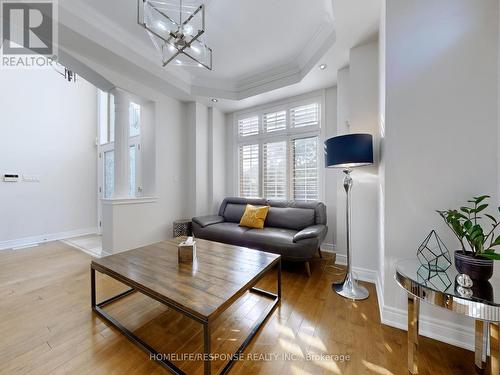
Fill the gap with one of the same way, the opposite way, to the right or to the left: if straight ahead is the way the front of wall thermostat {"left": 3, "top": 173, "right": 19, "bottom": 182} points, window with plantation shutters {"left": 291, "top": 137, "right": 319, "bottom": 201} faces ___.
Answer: to the right

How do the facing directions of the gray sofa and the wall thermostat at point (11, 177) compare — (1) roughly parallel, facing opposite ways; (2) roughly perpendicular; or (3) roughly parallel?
roughly perpendicular

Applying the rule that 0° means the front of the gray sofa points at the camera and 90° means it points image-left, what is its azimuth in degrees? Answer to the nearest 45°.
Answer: approximately 45°

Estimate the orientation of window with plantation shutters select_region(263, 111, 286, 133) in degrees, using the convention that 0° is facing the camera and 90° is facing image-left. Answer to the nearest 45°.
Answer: approximately 45°

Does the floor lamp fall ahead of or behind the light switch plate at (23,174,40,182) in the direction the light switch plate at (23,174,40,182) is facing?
ahead

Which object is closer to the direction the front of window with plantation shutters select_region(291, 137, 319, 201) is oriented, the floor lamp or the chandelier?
the chandelier

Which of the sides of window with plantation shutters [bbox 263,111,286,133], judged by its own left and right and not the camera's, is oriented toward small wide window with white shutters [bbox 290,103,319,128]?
left

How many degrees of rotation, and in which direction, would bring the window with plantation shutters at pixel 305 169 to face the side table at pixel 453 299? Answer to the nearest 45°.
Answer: approximately 45° to its left

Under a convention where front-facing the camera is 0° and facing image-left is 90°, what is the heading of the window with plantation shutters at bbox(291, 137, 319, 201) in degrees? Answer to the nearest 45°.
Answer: approximately 45°

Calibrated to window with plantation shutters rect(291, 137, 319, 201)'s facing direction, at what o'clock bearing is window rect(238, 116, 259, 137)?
The window is roughly at 2 o'clock from the window with plantation shutters.

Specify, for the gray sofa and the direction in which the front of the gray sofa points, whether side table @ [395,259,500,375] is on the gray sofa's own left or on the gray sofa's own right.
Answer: on the gray sofa's own left

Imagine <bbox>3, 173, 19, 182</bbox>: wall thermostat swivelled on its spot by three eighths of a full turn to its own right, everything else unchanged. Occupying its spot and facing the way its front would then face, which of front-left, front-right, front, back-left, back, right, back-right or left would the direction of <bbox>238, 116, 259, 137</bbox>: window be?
back

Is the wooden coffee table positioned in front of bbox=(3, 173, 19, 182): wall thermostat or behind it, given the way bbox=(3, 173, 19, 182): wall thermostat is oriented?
in front
